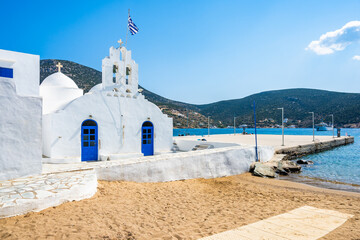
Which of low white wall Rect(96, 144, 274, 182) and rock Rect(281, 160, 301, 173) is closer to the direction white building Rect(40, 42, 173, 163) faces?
the low white wall

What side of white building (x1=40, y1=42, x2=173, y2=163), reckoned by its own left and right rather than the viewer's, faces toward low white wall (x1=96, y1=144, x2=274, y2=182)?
front

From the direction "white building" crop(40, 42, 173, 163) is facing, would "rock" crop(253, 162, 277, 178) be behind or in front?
in front

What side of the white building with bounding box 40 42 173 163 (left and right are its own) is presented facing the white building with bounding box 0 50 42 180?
right

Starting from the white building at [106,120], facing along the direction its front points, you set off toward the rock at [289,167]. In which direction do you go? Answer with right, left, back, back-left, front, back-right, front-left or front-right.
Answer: front-left

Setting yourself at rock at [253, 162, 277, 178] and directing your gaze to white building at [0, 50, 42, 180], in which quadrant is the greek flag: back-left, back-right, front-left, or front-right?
front-right

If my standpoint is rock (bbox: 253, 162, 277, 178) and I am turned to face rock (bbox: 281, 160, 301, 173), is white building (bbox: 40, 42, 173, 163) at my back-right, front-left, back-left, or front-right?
back-left

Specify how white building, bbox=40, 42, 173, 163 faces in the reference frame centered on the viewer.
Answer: facing the viewer and to the right of the viewer
